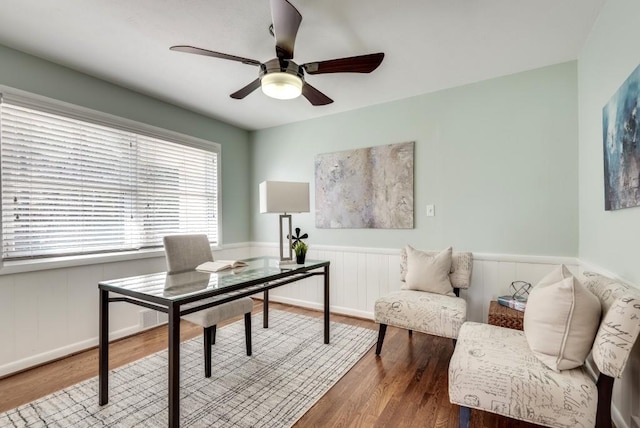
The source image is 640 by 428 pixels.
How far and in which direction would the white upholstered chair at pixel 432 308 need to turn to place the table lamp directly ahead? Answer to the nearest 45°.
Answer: approximately 45° to its right

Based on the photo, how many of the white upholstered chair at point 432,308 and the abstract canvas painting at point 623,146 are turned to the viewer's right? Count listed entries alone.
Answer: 0

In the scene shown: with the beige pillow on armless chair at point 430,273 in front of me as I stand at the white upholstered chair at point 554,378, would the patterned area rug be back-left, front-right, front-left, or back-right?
front-left

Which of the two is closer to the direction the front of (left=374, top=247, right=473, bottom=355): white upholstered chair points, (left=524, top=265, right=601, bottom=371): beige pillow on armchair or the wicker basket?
the beige pillow on armchair

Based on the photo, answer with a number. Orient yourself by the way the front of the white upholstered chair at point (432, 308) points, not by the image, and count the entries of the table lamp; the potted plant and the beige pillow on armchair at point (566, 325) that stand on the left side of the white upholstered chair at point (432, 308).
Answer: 1

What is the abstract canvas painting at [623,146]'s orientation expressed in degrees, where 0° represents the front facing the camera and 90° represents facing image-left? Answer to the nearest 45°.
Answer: approximately 90°

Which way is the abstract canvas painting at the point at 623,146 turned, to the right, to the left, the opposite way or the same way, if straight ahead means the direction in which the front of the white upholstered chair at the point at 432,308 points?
to the right

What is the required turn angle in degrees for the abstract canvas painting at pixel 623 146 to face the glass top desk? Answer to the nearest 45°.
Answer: approximately 45° to its left

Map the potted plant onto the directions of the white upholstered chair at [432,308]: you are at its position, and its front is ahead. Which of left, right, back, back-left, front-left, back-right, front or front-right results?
front-right

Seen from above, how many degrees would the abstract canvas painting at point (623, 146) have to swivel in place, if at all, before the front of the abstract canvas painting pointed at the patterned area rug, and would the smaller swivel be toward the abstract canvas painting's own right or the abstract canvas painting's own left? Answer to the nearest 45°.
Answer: approximately 45° to the abstract canvas painting's own left

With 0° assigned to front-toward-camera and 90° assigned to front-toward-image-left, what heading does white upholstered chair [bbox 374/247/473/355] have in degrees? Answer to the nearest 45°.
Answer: approximately 45°
